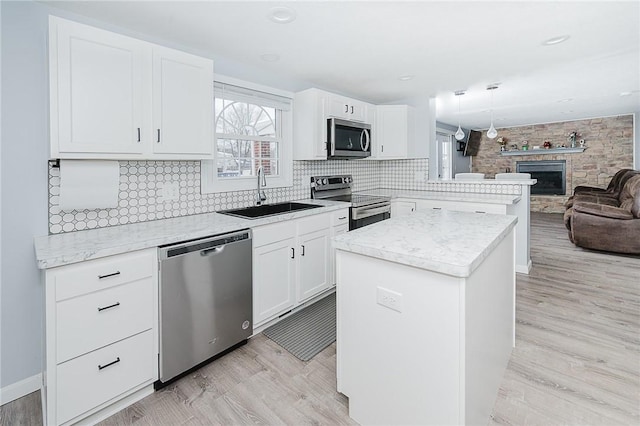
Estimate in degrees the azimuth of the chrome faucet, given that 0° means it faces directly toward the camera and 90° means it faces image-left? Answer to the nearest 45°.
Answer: approximately 315°

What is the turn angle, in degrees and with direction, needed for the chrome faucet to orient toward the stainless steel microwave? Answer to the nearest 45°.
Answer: approximately 90° to its left

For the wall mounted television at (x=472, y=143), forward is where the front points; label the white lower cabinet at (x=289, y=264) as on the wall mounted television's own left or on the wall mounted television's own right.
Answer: on the wall mounted television's own right

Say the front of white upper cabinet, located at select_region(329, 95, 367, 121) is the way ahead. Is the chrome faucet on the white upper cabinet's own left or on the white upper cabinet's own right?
on the white upper cabinet's own right
